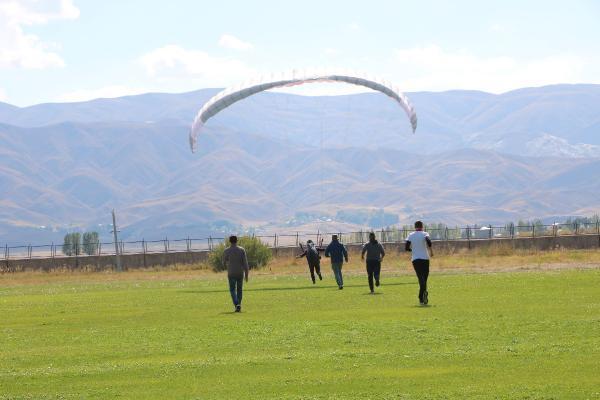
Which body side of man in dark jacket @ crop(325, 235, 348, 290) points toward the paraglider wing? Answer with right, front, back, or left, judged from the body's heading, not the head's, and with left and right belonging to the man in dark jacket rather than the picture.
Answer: front

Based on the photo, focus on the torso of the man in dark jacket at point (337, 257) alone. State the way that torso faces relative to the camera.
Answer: away from the camera
